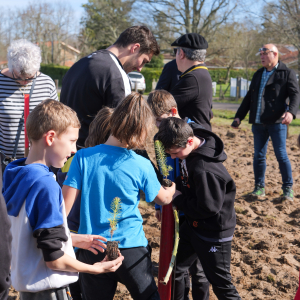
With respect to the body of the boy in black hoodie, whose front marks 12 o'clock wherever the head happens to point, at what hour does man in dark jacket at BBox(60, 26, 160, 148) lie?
The man in dark jacket is roughly at 1 o'clock from the boy in black hoodie.

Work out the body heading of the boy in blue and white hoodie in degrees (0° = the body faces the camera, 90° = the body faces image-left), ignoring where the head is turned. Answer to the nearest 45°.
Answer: approximately 270°

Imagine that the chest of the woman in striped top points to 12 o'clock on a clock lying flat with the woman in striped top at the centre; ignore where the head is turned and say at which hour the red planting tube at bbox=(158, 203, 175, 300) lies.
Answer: The red planting tube is roughly at 11 o'clock from the woman in striped top.

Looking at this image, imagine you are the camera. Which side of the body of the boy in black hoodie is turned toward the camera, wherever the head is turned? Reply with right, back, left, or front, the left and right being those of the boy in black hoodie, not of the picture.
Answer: left

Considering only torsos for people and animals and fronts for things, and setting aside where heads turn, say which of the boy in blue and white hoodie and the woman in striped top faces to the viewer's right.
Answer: the boy in blue and white hoodie

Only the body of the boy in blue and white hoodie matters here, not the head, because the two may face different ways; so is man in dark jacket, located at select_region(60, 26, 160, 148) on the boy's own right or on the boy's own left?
on the boy's own left

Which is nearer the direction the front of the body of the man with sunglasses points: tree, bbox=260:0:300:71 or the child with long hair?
the child with long hair

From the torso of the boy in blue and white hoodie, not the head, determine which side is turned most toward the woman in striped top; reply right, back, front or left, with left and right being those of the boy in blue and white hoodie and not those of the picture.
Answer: left

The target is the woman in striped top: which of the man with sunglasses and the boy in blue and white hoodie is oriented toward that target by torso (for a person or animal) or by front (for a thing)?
the man with sunglasses
